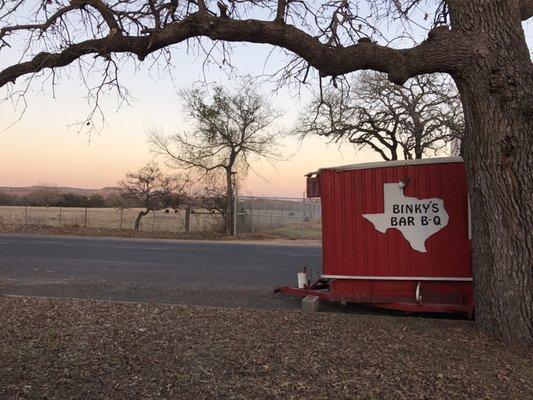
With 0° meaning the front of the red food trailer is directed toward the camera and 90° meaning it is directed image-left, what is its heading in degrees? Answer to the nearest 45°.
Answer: approximately 90°
